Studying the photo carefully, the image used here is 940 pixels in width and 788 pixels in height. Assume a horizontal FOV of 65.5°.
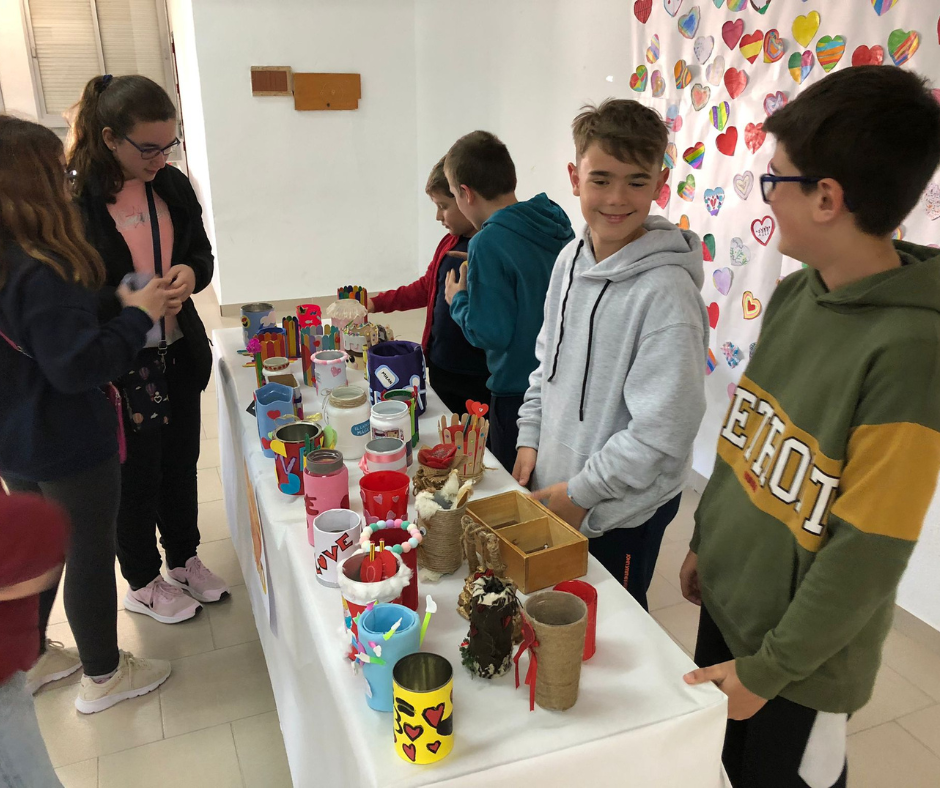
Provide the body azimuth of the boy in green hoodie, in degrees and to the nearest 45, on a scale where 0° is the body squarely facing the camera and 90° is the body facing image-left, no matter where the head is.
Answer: approximately 45°

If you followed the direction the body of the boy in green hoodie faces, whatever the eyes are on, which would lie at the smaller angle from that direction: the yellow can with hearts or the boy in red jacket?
the yellow can with hearts

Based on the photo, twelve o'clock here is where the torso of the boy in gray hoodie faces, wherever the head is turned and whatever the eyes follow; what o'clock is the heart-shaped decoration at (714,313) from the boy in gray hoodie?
The heart-shaped decoration is roughly at 5 o'clock from the boy in gray hoodie.

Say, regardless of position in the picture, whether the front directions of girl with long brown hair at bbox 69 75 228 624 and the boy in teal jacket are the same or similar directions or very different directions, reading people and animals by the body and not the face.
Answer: very different directions

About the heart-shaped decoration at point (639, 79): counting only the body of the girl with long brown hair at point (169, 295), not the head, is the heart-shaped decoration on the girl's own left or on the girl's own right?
on the girl's own left

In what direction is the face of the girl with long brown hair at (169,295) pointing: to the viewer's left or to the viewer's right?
to the viewer's right

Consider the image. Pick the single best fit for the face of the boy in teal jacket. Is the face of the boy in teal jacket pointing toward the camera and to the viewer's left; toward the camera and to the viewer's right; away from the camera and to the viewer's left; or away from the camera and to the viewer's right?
away from the camera and to the viewer's left

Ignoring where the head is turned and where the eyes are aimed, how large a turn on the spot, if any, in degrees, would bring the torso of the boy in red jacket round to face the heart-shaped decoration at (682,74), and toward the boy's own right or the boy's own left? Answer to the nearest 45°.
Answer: approximately 180°

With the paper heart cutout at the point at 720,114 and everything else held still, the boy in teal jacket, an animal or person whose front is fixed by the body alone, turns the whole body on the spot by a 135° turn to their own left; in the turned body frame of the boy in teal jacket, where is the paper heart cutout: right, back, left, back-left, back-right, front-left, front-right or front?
back-left

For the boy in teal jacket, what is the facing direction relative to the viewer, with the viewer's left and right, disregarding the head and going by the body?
facing away from the viewer and to the left of the viewer

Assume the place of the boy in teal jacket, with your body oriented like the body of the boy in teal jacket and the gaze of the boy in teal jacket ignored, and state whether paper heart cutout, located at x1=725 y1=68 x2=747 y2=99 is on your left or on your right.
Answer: on your right

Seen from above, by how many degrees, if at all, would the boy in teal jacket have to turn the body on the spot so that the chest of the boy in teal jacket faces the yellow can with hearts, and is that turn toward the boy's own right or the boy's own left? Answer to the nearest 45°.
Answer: approximately 135° to the boy's own left

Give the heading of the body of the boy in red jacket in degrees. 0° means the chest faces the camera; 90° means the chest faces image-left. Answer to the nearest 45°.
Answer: approximately 45°

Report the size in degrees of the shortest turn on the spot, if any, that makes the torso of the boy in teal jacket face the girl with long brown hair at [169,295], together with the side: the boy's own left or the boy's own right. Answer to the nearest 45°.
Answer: approximately 45° to the boy's own left
